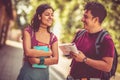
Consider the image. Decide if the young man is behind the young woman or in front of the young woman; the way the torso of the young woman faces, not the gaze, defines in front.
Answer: in front

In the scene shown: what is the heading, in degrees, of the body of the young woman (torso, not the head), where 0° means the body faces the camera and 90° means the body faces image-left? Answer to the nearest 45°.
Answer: approximately 315°

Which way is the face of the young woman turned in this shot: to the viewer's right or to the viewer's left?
to the viewer's right

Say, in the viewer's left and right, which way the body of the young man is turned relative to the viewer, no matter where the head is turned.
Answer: facing the viewer and to the left of the viewer

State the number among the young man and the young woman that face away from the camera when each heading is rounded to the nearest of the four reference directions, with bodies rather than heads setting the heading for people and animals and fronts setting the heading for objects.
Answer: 0

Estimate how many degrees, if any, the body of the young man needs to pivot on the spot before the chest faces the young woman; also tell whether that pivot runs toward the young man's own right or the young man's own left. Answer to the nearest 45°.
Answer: approximately 45° to the young man's own right

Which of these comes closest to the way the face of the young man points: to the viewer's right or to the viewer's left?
to the viewer's left
